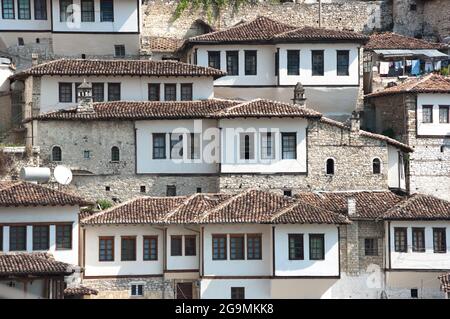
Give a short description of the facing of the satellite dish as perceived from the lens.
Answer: facing the viewer and to the right of the viewer
